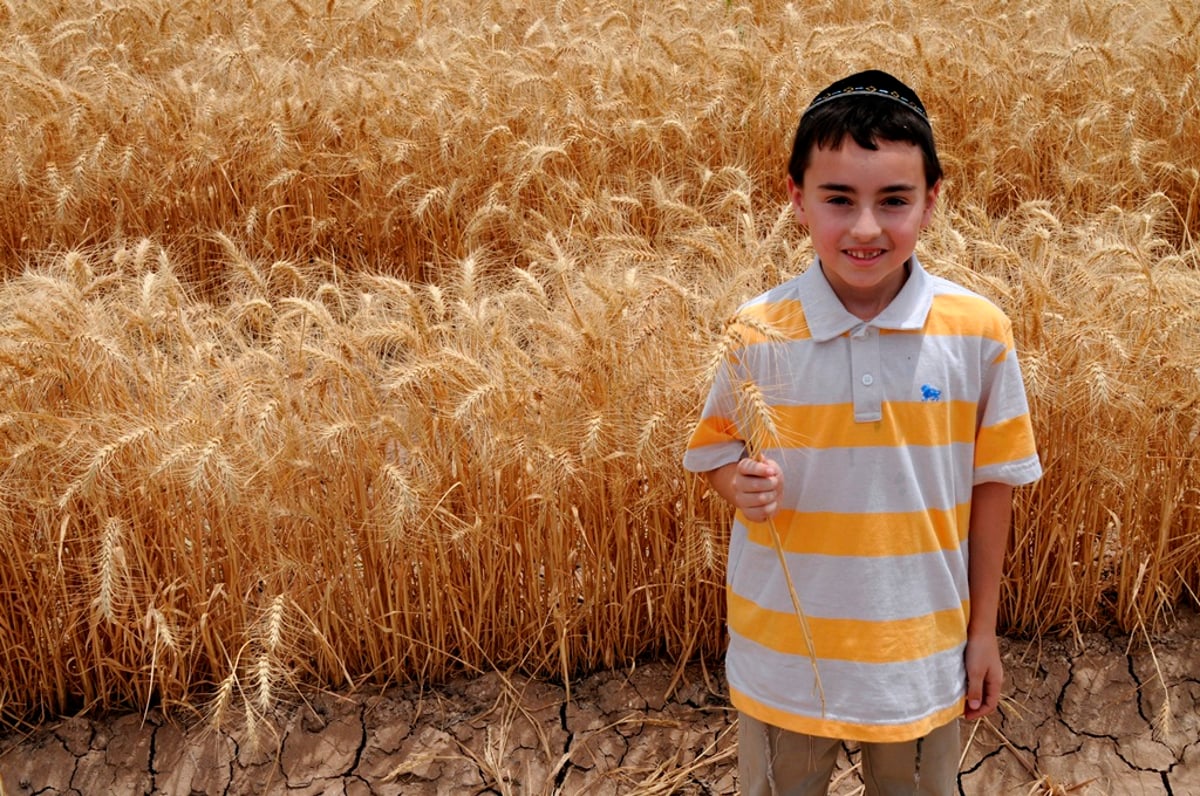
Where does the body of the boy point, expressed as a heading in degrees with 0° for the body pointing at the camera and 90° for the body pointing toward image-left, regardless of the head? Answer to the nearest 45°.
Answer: approximately 0°
